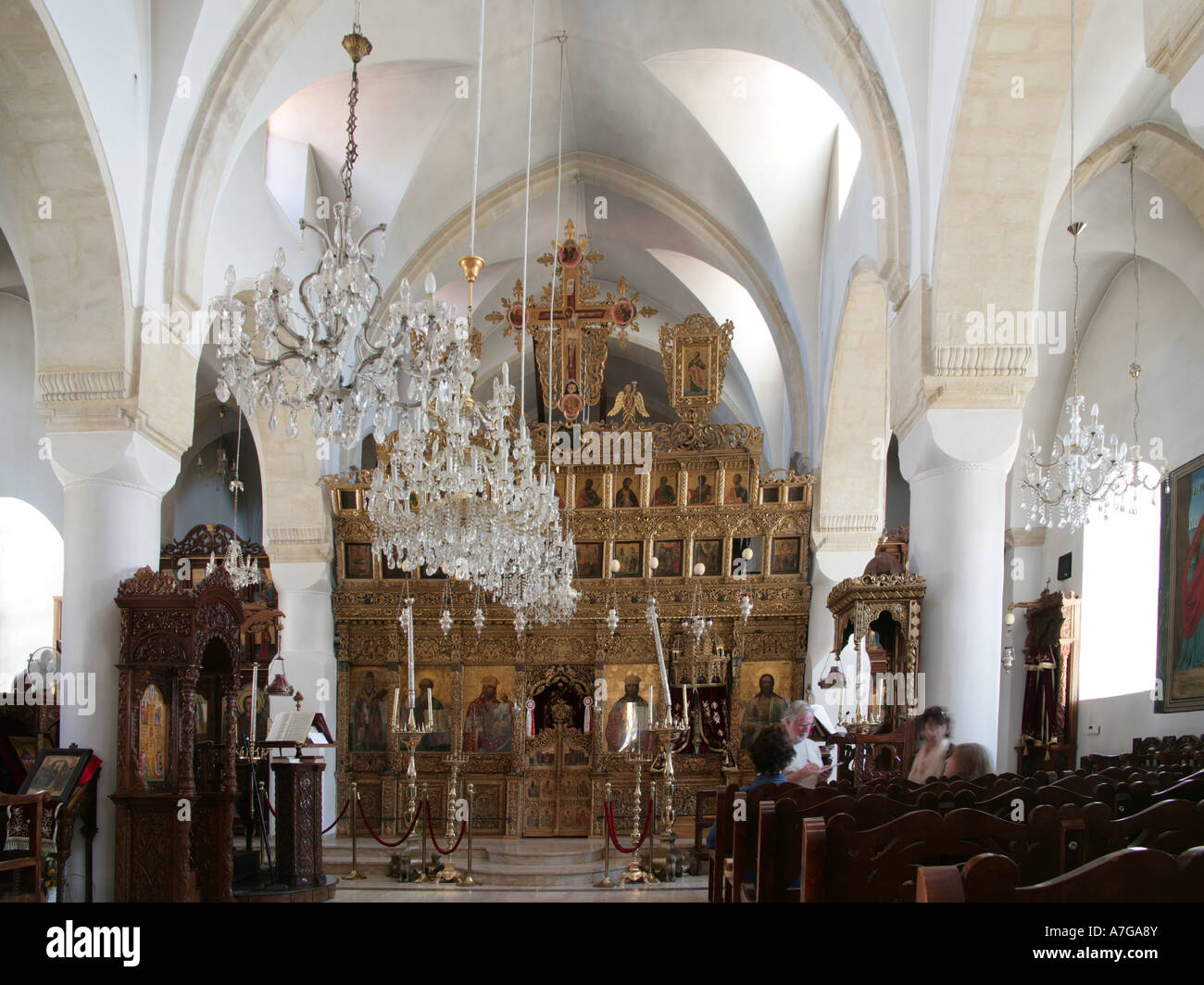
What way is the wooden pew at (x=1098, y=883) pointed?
away from the camera

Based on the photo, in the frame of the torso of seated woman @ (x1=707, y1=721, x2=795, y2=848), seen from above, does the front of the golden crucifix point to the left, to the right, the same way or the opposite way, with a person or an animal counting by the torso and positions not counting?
the opposite way

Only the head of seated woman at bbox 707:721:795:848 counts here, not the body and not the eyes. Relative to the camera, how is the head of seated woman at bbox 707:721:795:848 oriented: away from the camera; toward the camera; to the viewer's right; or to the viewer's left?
away from the camera

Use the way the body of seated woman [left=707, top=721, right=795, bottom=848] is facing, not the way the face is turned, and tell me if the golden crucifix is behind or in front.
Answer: in front

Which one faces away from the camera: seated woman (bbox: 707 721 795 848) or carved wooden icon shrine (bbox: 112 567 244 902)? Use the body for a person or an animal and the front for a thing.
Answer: the seated woman

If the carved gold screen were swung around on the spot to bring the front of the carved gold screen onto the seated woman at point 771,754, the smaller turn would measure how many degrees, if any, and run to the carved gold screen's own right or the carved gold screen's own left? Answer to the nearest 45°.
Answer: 0° — it already faces them

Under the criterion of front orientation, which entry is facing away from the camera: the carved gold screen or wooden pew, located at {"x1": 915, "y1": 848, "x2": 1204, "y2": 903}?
the wooden pew

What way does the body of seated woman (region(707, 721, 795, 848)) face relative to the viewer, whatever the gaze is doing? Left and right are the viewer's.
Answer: facing away from the viewer

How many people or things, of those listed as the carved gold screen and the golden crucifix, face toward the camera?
2
